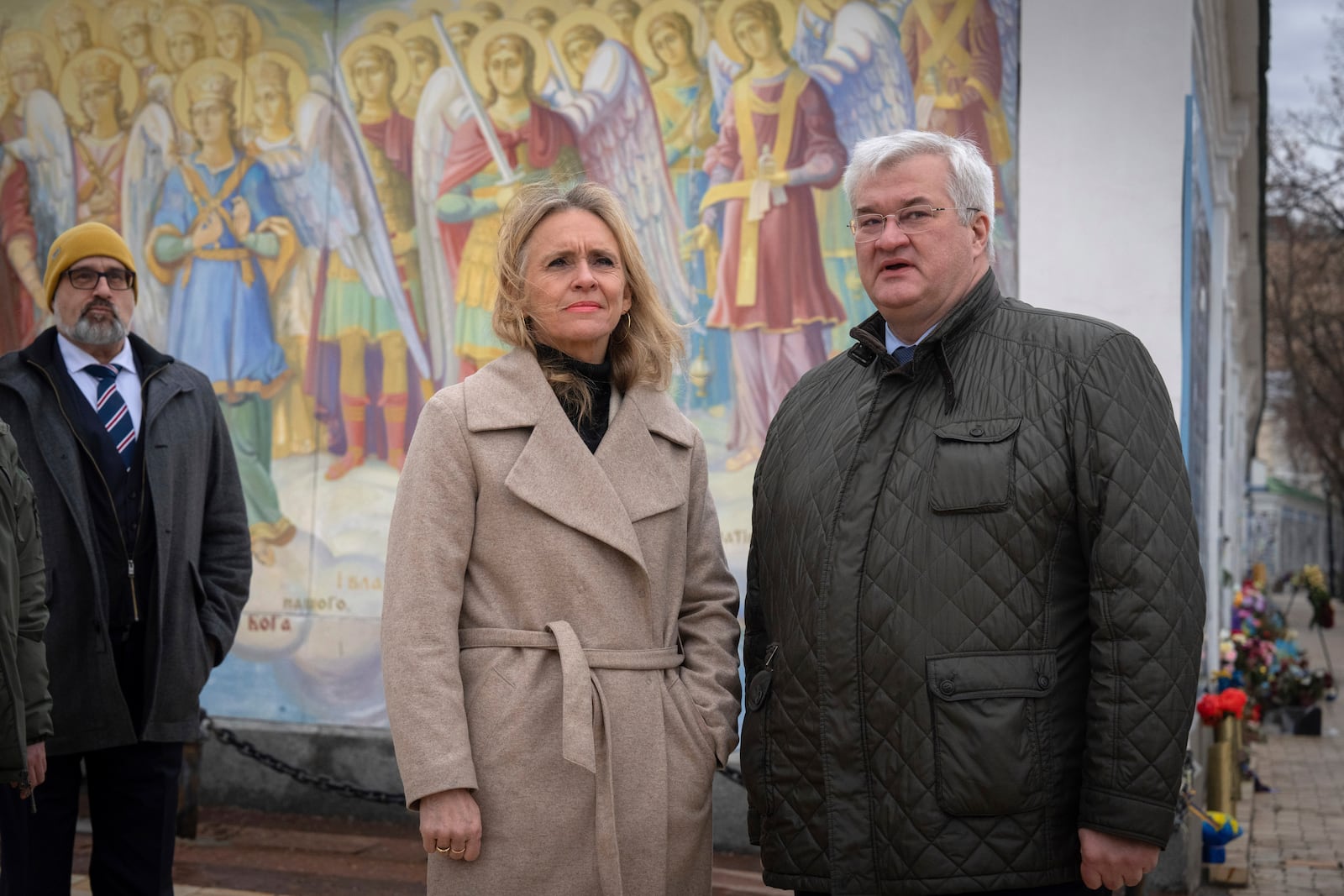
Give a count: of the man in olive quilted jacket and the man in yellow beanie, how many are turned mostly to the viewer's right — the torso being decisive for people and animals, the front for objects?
0

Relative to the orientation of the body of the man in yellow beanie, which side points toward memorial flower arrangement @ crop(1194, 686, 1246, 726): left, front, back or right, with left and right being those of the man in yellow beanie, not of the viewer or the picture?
left

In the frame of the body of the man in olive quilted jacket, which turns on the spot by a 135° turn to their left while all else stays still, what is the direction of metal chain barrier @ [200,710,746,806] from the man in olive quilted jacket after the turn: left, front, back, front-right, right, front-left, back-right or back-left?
back-left

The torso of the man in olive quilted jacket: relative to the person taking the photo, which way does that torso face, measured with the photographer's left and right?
facing the viewer and to the left of the viewer

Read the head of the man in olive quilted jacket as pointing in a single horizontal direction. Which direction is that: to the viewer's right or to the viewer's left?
to the viewer's left

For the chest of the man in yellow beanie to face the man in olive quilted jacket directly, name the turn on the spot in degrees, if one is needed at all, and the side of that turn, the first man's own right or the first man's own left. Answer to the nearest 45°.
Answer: approximately 45° to the first man's own left

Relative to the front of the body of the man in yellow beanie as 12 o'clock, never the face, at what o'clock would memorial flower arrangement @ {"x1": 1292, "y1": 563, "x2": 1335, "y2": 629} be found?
The memorial flower arrangement is roughly at 8 o'clock from the man in yellow beanie.

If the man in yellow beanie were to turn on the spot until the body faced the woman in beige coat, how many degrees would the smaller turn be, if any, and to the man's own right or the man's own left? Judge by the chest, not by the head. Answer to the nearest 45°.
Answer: approximately 45° to the man's own left

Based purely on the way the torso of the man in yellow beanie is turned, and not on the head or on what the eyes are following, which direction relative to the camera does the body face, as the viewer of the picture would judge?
toward the camera
